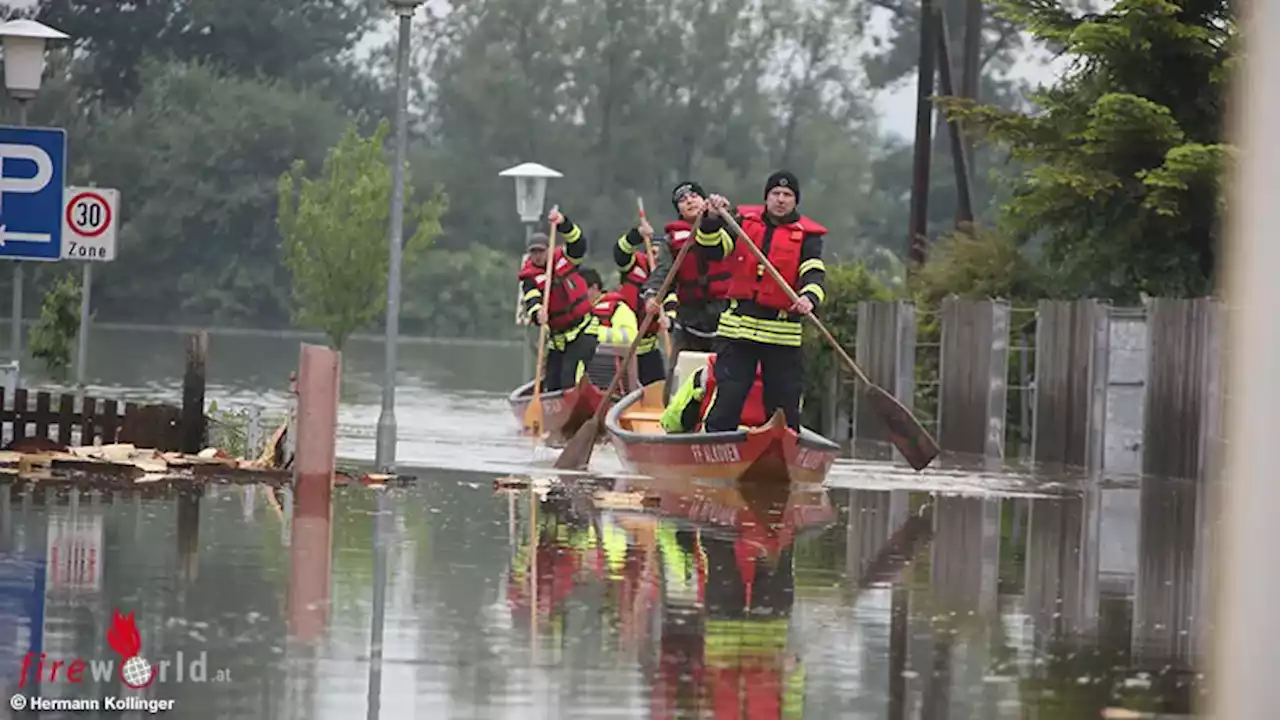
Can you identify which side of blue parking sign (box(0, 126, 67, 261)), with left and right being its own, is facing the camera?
front

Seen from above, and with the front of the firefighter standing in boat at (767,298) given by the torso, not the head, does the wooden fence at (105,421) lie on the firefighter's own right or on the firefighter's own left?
on the firefighter's own right

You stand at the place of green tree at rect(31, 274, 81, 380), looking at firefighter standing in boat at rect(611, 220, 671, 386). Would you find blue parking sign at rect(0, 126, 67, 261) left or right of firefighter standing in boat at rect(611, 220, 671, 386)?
right

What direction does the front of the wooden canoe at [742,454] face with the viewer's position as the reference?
facing the viewer and to the right of the viewer

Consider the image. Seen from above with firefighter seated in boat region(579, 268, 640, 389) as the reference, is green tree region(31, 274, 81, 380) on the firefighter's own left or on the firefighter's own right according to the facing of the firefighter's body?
on the firefighter's own right

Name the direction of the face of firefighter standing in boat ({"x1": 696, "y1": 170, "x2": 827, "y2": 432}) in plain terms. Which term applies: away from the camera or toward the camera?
toward the camera

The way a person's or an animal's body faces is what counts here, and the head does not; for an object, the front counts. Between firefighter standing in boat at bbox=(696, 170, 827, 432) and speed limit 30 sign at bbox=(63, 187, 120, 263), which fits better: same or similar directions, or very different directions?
same or similar directions

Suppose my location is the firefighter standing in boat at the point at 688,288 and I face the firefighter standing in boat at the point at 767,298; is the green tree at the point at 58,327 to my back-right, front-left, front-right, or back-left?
back-right

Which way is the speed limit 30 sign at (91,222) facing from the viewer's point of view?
toward the camera

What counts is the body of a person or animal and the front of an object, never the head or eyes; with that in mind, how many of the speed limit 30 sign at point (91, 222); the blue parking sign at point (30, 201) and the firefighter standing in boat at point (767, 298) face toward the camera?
3

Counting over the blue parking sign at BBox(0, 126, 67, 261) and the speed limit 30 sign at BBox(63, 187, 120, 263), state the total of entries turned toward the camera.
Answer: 2

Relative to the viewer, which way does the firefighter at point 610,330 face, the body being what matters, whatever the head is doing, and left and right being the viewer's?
facing the viewer and to the left of the viewer

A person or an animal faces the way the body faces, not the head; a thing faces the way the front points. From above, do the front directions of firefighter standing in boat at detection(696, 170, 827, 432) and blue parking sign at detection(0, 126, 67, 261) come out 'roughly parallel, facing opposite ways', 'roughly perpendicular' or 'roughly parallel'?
roughly parallel
